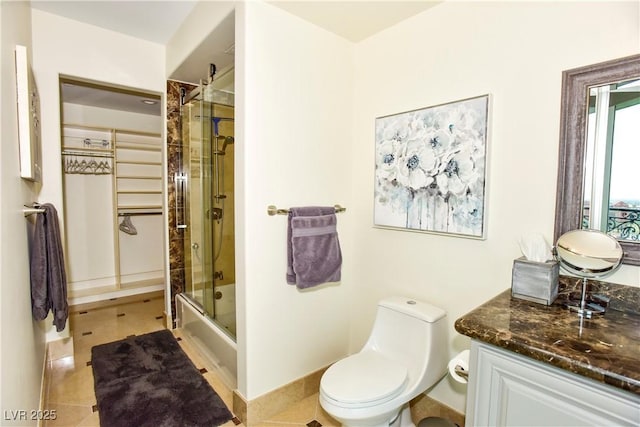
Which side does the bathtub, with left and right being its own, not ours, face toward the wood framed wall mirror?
left

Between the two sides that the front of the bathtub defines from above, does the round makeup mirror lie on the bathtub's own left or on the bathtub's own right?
on the bathtub's own left

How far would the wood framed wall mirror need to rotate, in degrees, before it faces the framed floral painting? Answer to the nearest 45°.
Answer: approximately 45° to its right

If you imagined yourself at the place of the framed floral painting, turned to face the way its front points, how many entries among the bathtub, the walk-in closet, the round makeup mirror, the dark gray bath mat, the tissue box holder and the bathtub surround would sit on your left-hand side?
2

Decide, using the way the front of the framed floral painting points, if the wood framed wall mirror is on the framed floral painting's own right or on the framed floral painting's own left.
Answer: on the framed floral painting's own left

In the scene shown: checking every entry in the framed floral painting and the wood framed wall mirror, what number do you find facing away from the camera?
0

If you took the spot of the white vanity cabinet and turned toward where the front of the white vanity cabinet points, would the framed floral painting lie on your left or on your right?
on your right

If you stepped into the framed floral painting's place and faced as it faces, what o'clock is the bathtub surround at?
The bathtub surround is roughly at 2 o'clock from the framed floral painting.

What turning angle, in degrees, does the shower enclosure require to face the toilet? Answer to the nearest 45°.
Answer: approximately 90° to its left

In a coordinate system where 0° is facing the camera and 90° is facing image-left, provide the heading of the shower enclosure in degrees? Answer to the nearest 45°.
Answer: approximately 45°
